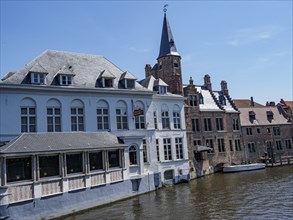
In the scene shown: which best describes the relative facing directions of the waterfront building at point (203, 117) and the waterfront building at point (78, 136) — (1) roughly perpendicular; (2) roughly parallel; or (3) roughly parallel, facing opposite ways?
roughly parallel

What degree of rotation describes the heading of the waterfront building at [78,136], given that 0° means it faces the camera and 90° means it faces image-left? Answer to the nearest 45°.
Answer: approximately 315°

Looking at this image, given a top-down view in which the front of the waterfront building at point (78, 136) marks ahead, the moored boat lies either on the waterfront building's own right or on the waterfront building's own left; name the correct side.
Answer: on the waterfront building's own left

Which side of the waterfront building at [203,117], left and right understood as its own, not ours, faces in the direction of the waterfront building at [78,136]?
right

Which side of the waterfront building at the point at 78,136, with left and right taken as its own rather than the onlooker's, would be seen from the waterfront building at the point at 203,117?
left

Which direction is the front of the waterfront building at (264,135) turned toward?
toward the camera

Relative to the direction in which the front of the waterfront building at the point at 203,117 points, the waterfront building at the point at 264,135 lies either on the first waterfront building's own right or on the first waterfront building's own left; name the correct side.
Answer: on the first waterfront building's own left

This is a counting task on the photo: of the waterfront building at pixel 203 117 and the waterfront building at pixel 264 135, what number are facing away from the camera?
0

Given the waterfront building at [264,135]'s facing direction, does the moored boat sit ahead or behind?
ahead

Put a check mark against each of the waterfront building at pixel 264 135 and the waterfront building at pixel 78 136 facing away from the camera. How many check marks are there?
0

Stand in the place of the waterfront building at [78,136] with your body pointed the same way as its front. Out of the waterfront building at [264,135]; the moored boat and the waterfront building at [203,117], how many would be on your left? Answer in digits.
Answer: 3

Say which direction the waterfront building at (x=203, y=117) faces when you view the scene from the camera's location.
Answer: facing the viewer and to the right of the viewer
